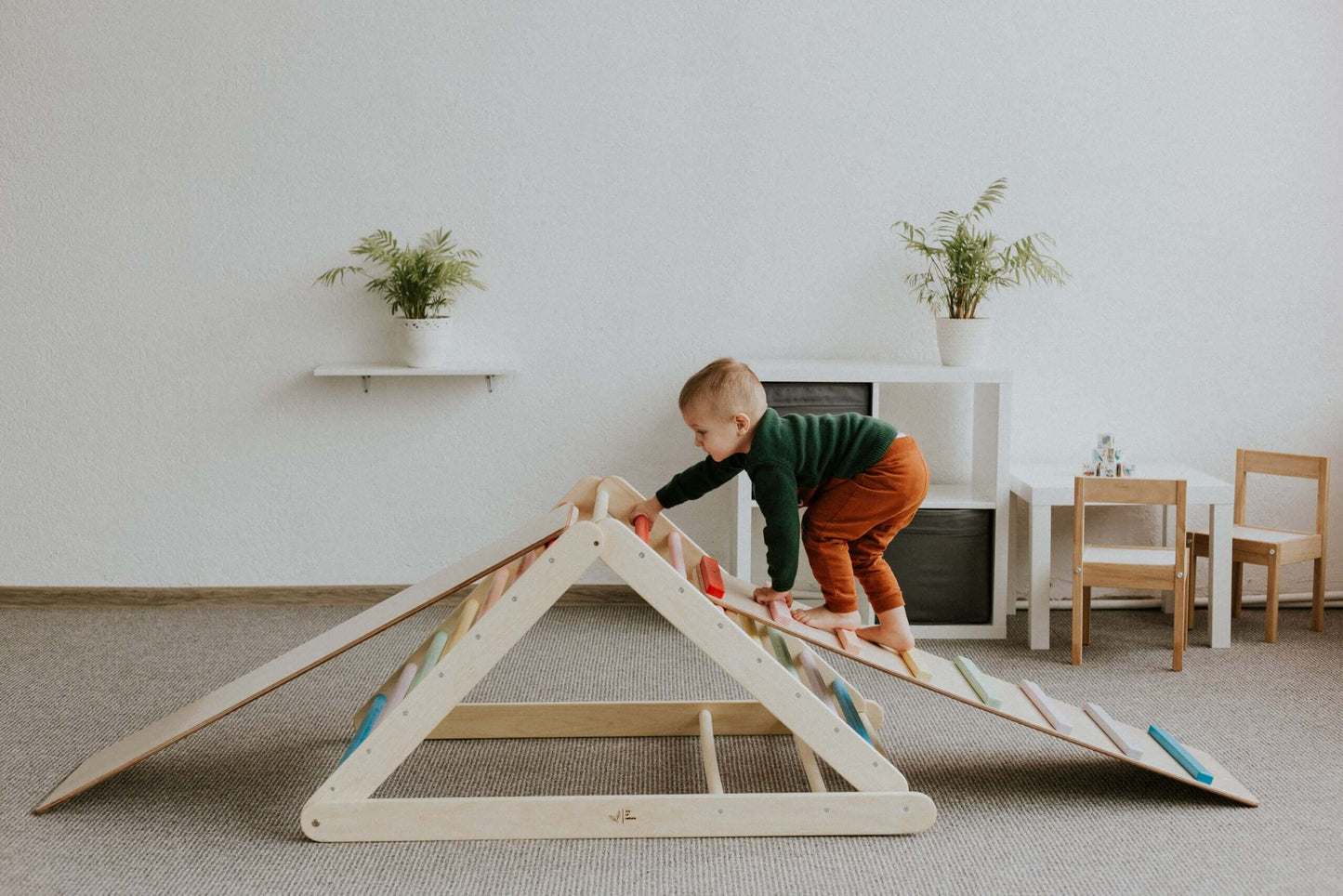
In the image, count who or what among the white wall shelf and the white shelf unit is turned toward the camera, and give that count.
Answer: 2

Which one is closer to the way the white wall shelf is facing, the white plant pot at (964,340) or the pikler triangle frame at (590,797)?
the pikler triangle frame

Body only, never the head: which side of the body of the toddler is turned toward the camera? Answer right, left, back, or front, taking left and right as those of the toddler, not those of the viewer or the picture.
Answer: left

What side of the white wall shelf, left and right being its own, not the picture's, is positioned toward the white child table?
left

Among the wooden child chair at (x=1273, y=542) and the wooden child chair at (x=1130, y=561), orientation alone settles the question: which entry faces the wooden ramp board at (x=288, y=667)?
the wooden child chair at (x=1273, y=542)
